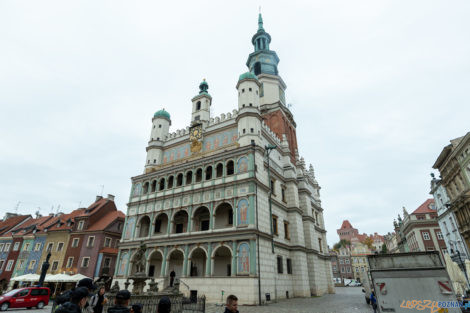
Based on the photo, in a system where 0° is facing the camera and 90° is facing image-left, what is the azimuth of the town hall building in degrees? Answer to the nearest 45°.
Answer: approximately 45°

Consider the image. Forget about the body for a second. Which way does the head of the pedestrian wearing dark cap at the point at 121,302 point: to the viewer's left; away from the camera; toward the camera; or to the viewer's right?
away from the camera

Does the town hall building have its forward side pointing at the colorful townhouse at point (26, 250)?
no

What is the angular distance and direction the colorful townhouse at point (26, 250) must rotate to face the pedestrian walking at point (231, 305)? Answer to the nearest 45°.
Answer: approximately 45° to its left

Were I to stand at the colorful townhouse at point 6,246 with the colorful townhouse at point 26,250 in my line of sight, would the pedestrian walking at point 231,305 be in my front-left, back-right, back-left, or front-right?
front-right

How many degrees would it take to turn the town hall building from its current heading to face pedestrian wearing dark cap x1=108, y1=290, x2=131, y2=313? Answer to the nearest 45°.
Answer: approximately 45° to its left

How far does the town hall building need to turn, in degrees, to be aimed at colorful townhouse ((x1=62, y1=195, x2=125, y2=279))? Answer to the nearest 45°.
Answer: approximately 90° to its right

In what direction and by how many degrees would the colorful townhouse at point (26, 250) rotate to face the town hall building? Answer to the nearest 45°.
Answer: approximately 90° to its left

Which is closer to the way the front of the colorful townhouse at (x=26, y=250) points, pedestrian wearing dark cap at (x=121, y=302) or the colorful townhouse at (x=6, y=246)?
the pedestrian wearing dark cap

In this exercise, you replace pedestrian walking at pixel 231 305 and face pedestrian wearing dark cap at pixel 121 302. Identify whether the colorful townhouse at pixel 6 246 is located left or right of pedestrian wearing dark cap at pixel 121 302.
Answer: right

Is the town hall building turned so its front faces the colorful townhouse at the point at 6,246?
no

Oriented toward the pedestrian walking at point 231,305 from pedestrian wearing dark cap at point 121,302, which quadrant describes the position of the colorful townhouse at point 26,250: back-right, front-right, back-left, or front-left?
back-left
